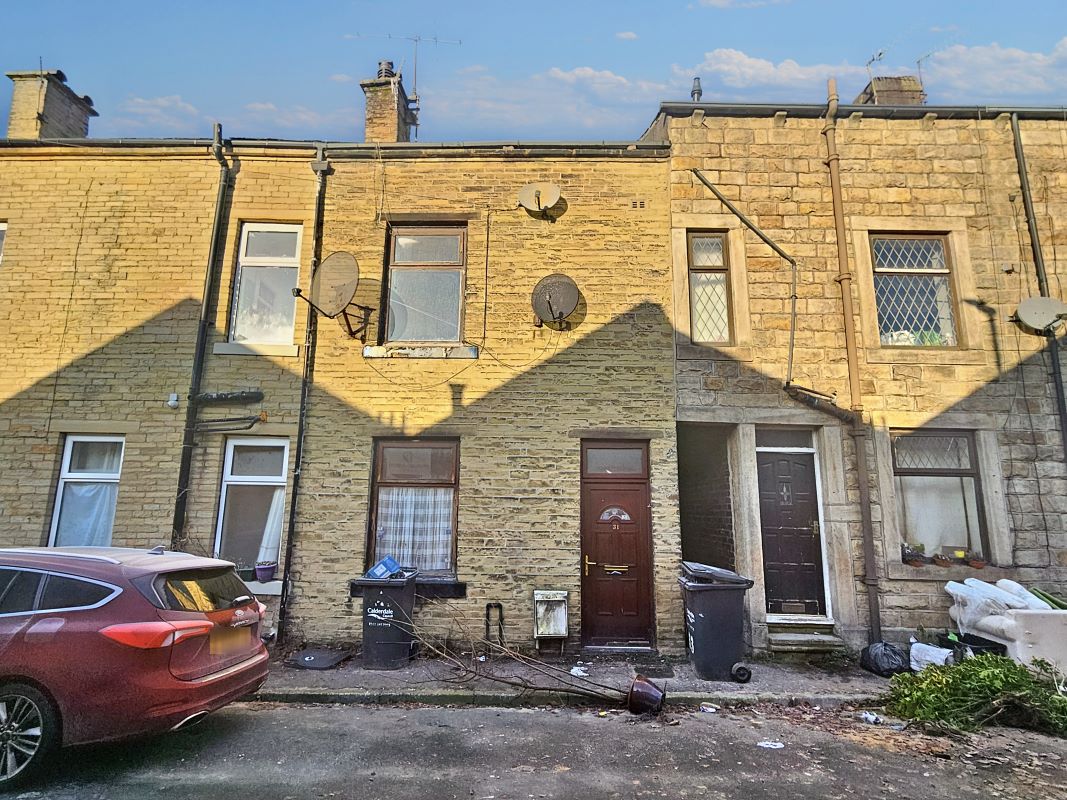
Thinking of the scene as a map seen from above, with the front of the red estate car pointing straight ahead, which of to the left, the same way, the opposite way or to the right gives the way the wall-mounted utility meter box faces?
to the left

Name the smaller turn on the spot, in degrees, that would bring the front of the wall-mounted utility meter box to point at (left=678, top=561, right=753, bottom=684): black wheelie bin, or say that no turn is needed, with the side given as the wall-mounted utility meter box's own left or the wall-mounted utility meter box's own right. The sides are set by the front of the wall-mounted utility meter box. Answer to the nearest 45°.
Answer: approximately 90° to the wall-mounted utility meter box's own left

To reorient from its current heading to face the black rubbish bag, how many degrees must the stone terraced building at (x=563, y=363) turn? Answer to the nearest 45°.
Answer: approximately 90° to its left

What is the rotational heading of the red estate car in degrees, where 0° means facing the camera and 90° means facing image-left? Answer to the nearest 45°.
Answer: approximately 135°

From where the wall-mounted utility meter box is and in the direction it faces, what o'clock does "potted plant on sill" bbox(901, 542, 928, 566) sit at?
The potted plant on sill is roughly at 9 o'clock from the wall-mounted utility meter box.

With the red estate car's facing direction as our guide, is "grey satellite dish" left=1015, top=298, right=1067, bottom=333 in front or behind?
behind

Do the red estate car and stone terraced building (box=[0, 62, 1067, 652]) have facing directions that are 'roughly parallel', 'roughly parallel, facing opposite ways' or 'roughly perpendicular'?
roughly perpendicular

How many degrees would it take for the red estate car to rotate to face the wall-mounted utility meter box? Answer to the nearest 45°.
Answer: approximately 135° to its right

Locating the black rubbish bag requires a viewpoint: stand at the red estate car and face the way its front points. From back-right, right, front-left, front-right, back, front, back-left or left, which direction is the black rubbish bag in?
back-right

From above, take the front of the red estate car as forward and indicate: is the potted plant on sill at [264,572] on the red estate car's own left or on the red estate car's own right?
on the red estate car's own right

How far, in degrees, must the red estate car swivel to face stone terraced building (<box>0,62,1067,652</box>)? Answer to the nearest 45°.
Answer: approximately 135° to its right

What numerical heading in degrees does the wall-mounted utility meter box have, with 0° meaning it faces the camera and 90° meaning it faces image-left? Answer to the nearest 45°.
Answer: approximately 0°
